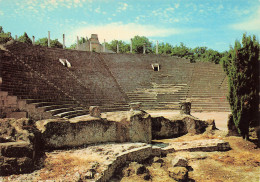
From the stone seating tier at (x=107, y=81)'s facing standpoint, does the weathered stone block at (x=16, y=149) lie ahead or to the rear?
ahead

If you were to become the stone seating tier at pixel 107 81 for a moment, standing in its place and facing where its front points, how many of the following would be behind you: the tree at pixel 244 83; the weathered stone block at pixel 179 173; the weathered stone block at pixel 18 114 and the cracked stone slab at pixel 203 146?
0

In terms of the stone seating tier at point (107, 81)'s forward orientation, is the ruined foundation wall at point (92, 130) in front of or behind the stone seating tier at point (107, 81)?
in front

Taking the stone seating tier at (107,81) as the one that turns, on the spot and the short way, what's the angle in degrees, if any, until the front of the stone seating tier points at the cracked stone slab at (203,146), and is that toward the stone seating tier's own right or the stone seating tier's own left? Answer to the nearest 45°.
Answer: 0° — it already faces it

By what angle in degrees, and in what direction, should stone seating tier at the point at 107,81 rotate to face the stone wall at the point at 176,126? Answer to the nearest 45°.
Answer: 0° — it already faces it

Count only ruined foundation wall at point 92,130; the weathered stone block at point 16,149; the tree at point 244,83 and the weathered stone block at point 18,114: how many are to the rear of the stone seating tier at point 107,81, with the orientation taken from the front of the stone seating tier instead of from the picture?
0

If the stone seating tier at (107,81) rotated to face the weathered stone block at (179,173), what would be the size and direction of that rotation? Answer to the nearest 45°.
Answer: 0° — it already faces it

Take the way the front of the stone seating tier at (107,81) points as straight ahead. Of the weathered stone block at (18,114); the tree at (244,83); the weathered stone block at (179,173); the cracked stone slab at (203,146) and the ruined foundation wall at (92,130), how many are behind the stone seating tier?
0

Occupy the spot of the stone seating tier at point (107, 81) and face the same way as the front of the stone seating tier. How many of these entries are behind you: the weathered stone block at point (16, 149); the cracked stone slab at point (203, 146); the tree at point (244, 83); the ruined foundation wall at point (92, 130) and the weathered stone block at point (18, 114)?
0

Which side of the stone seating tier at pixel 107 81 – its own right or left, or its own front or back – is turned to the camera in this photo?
front

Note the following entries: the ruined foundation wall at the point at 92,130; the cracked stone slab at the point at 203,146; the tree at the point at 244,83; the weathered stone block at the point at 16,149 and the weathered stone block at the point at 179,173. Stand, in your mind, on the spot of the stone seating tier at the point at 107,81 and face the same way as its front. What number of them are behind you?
0
